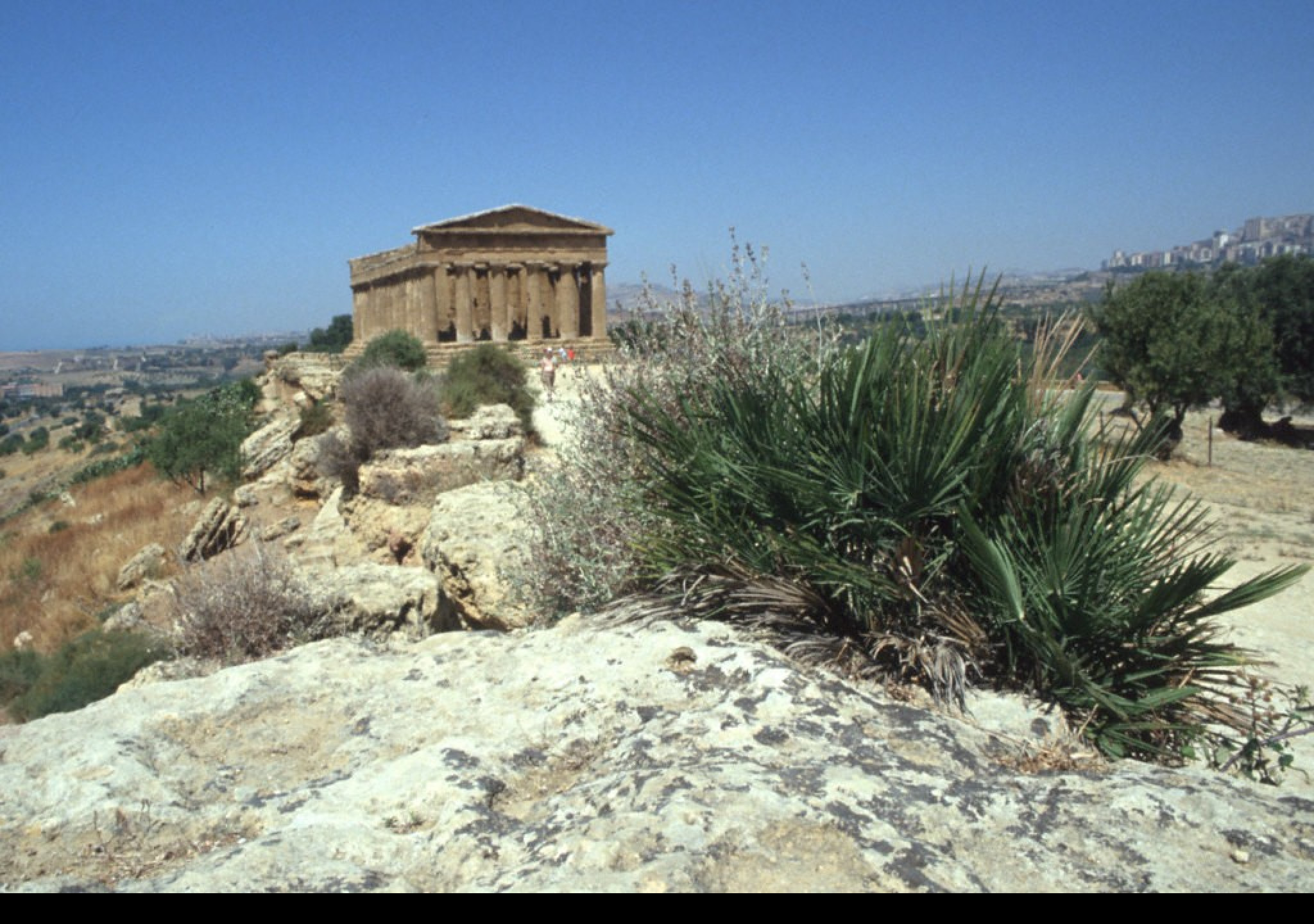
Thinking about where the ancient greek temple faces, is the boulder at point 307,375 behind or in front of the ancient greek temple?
in front

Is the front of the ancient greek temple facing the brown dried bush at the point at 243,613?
yes

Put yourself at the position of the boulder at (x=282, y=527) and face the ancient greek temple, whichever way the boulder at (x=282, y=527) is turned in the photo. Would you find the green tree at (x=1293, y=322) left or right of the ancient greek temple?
right

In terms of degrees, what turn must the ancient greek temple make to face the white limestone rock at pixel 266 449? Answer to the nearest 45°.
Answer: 0° — it already faces it

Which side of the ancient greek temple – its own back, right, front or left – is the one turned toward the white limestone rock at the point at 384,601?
front

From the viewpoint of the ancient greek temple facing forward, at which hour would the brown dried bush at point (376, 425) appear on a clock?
The brown dried bush is roughly at 12 o'clock from the ancient greek temple.

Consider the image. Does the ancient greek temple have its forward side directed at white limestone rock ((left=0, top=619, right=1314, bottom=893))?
yes

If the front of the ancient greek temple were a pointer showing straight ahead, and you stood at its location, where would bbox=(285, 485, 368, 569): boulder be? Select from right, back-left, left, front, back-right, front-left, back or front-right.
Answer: front

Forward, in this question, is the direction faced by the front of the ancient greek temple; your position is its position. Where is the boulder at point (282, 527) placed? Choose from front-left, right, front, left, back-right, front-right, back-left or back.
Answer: front

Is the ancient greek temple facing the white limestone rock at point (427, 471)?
yes

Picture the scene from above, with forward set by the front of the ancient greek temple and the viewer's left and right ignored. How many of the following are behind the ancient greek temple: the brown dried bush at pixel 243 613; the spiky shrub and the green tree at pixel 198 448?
0

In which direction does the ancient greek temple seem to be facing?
toward the camera

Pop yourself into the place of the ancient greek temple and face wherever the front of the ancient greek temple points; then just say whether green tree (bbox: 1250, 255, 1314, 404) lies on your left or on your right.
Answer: on your left

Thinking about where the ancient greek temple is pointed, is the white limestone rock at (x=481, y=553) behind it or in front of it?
in front

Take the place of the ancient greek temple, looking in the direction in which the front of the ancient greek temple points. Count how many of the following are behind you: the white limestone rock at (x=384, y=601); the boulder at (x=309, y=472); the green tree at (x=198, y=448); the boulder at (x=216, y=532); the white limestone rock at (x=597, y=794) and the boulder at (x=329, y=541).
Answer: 0

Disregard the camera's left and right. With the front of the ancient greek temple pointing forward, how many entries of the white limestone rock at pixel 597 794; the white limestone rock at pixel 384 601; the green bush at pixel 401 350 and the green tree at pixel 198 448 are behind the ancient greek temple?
0

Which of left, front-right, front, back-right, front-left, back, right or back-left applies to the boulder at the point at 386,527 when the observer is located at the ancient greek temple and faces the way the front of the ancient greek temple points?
front

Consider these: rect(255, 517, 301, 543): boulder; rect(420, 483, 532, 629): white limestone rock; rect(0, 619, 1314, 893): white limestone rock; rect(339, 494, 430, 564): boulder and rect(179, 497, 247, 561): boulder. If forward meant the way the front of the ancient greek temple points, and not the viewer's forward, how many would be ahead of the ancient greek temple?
5

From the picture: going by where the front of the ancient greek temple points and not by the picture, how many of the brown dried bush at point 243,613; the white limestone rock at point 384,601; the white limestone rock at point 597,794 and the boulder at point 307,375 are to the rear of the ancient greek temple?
0
